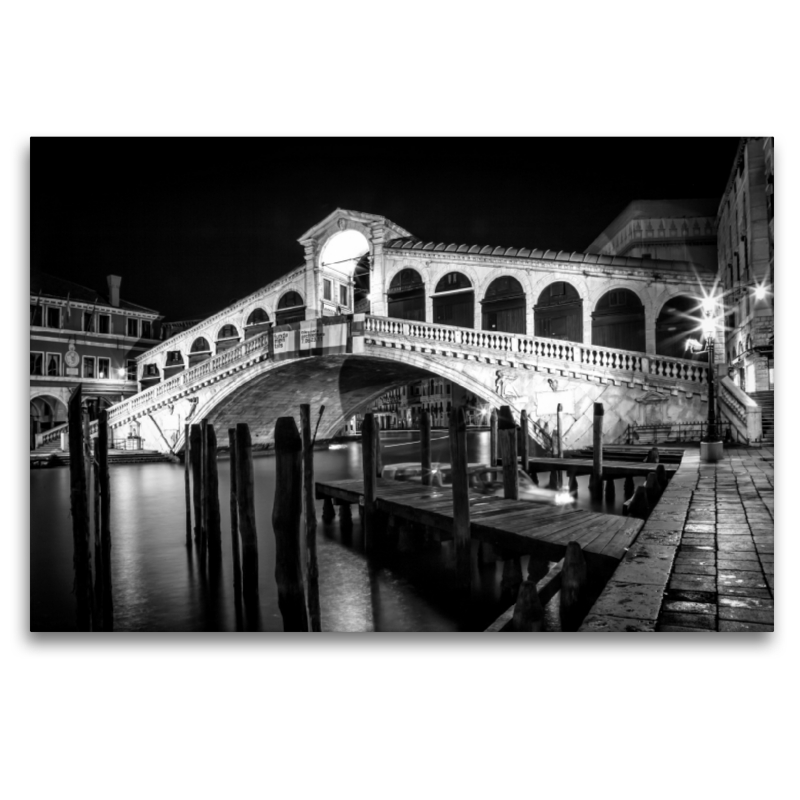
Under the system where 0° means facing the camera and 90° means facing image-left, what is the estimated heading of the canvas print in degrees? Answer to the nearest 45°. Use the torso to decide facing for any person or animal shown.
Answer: approximately 0°
